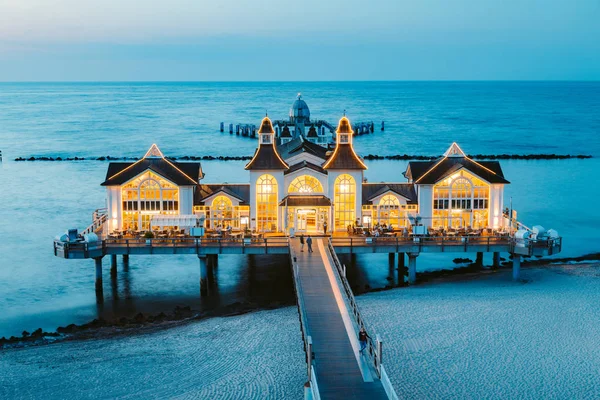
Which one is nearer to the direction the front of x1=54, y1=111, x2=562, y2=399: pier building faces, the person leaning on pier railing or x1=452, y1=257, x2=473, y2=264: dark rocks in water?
the person leaning on pier railing

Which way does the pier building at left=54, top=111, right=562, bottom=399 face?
toward the camera

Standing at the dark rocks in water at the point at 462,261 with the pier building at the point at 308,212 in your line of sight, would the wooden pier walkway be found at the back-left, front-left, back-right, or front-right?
front-left

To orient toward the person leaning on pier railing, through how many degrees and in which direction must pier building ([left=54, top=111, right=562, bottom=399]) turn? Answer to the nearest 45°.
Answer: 0° — it already faces them

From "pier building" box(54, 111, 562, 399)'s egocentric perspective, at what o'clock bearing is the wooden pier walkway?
The wooden pier walkway is roughly at 12 o'clock from the pier building.

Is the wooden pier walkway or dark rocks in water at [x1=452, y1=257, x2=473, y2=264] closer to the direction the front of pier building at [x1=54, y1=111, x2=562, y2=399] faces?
the wooden pier walkway

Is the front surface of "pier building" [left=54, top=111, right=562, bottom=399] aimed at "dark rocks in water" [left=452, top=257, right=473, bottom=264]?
no
